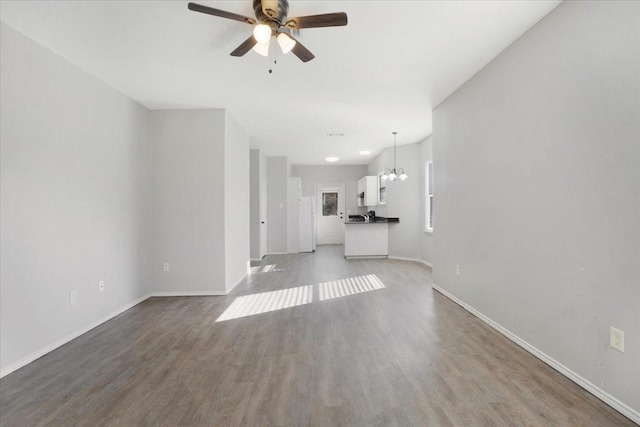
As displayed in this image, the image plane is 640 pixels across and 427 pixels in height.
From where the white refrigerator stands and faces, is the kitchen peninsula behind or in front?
in front

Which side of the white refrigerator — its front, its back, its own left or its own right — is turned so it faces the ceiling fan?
right

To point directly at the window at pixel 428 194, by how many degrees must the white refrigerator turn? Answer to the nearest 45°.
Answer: approximately 45° to its right

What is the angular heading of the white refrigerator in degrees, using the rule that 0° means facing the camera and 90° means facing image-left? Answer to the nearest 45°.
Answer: approximately 270°

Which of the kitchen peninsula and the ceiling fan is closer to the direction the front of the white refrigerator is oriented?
the kitchen peninsula

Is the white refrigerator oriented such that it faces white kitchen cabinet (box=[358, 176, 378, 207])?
yes
